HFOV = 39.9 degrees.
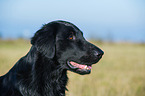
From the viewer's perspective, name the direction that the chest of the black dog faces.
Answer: to the viewer's right
